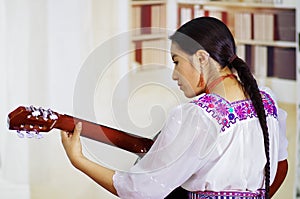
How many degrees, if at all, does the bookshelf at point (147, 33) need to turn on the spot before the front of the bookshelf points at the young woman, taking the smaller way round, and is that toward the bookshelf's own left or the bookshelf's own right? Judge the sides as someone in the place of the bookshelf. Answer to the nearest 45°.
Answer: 0° — it already faces them

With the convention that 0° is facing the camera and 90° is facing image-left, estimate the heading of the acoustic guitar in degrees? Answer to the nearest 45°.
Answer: approximately 180°

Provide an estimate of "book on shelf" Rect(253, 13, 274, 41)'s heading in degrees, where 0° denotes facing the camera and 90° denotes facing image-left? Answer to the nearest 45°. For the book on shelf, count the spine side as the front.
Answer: approximately 0°

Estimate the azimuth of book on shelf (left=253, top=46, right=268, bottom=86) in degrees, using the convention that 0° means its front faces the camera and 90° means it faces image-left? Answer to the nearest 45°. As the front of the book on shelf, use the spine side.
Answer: approximately 0°

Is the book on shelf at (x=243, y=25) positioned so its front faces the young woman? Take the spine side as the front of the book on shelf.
yes

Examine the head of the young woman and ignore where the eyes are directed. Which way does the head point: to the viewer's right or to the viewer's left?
to the viewer's left
